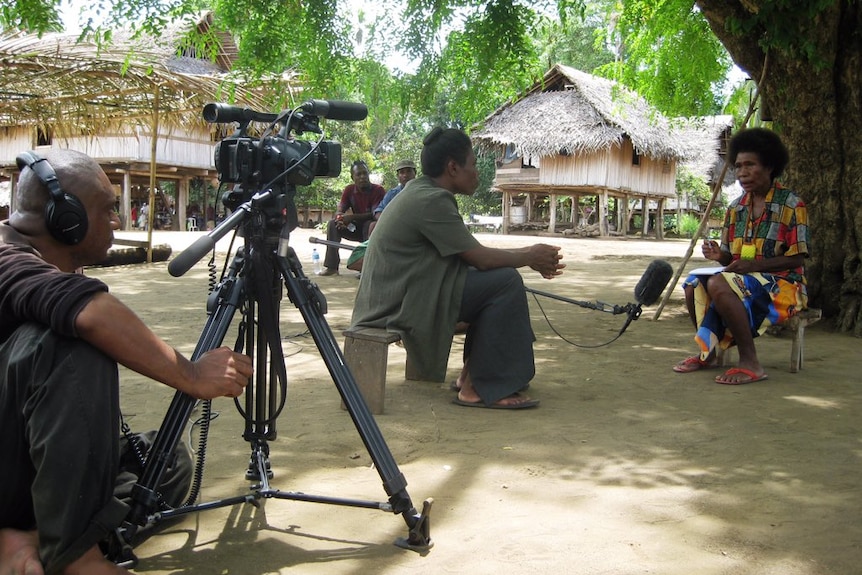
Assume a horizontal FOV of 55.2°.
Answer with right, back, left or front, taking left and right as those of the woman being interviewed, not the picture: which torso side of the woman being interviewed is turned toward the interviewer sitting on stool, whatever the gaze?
front

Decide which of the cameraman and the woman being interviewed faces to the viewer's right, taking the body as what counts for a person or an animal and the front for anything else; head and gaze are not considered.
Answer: the cameraman

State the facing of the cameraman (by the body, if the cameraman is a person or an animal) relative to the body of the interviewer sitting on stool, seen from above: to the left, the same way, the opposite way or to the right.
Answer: the same way

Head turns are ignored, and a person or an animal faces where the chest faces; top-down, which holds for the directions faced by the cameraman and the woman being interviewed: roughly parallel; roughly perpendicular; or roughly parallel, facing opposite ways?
roughly parallel, facing opposite ways

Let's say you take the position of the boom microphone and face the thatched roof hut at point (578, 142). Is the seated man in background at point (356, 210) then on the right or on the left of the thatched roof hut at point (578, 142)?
left

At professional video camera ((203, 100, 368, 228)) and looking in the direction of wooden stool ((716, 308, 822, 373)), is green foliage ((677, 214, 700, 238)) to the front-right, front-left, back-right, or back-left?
front-left

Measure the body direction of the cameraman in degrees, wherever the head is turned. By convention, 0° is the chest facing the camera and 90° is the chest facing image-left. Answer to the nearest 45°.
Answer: approximately 270°

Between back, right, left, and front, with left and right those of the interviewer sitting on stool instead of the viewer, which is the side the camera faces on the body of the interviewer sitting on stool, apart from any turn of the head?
right

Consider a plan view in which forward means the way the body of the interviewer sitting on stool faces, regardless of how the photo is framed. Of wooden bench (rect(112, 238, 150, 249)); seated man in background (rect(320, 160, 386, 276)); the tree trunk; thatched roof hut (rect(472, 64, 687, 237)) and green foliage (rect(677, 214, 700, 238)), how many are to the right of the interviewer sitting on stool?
0

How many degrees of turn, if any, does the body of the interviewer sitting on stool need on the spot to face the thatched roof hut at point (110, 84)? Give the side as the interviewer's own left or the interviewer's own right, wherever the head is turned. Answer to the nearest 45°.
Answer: approximately 135° to the interviewer's own left

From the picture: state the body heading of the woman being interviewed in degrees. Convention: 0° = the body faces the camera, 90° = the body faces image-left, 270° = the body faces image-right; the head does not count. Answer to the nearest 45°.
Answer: approximately 45°

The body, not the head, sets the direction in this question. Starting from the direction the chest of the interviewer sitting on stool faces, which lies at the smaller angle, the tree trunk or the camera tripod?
the tree trunk

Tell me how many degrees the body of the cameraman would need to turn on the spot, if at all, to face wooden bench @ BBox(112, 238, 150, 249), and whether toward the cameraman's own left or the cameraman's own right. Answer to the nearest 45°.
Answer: approximately 90° to the cameraman's own left

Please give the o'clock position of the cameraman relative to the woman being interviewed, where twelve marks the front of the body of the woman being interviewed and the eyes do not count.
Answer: The cameraman is roughly at 11 o'clock from the woman being interviewed.

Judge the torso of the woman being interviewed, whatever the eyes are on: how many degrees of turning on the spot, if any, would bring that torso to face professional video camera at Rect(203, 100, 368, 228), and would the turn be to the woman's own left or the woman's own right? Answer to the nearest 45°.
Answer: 0° — they already face it

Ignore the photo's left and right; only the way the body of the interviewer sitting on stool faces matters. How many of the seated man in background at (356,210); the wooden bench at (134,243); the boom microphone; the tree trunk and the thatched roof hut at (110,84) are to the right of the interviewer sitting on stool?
0

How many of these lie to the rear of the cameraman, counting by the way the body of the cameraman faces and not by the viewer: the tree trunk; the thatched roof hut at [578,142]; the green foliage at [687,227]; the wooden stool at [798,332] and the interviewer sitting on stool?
0

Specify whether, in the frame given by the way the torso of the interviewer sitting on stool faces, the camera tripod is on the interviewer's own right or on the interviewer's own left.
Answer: on the interviewer's own right

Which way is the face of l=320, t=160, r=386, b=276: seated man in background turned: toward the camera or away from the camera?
toward the camera

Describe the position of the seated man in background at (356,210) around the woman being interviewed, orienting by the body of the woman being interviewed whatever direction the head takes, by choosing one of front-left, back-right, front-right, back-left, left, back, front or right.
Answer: right

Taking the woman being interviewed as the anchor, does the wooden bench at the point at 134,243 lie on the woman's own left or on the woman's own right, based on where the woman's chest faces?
on the woman's own right
